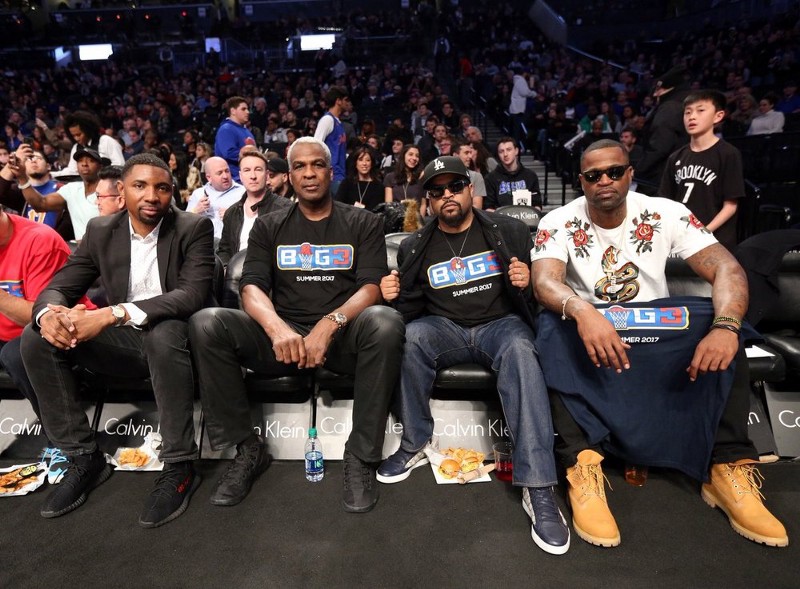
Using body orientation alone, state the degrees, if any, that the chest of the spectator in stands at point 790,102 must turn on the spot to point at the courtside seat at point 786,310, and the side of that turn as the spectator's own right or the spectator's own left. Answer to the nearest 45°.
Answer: approximately 45° to the spectator's own left

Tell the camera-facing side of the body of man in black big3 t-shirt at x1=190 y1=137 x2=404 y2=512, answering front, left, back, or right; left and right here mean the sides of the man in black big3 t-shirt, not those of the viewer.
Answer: front

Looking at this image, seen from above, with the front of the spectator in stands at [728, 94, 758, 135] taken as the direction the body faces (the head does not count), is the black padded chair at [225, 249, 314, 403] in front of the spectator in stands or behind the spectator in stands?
in front

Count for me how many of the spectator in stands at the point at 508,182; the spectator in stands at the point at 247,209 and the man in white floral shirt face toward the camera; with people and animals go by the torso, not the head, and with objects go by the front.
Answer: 3

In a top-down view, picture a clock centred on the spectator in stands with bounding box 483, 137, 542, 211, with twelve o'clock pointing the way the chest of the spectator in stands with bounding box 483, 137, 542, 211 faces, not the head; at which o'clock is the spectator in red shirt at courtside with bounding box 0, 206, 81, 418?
the spectator in red shirt at courtside with bounding box 0, 206, 81, 418 is roughly at 1 o'clock from the spectator in stands with bounding box 483, 137, 542, 211.

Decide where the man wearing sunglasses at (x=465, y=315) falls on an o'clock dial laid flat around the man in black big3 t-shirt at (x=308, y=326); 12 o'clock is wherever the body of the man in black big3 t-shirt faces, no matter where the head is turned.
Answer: The man wearing sunglasses is roughly at 9 o'clock from the man in black big3 t-shirt.

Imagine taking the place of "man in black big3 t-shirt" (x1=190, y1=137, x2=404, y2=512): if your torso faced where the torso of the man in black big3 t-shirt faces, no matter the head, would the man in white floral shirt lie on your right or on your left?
on your left

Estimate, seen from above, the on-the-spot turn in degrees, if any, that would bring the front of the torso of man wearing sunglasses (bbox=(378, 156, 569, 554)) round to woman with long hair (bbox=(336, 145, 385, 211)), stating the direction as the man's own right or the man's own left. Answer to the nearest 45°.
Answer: approximately 180°

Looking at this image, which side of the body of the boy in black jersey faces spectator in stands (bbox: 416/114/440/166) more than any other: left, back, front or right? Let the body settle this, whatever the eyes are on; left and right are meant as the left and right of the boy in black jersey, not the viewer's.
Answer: right

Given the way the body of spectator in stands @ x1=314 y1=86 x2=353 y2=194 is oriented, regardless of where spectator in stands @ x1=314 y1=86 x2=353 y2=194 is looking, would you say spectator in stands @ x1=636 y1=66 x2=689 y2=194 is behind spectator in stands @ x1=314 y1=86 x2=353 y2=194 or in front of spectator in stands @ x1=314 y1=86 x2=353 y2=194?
in front

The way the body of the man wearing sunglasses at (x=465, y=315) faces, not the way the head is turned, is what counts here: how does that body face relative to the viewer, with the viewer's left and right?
facing the viewer

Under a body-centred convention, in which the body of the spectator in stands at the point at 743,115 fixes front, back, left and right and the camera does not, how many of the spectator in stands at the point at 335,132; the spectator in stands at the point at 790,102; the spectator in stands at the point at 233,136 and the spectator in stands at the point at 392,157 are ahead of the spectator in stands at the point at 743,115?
3

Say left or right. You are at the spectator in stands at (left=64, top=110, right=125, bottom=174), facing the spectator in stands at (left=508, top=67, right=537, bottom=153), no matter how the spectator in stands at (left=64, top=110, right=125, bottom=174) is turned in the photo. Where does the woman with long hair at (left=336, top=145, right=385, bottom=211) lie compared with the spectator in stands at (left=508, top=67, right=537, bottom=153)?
right
